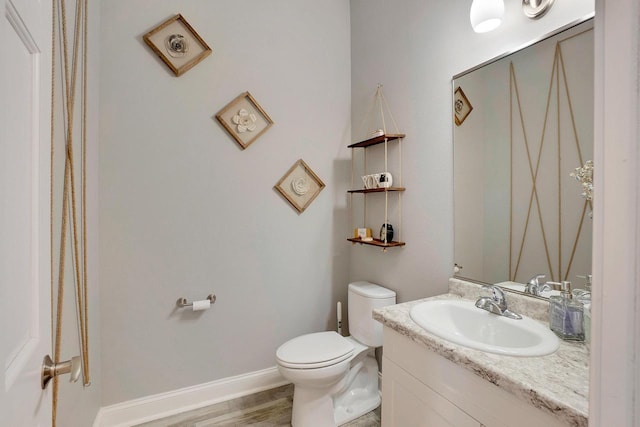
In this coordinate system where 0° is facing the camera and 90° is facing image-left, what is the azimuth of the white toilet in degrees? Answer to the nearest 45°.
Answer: approximately 45°

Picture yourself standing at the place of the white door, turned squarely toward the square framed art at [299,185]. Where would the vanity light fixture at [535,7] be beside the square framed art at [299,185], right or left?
right

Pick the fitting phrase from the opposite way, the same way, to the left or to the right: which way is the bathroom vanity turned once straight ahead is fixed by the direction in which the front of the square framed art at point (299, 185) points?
to the right

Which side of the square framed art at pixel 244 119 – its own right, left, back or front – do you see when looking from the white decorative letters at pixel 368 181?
left

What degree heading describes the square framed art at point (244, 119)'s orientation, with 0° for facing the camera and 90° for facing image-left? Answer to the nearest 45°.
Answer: approximately 0°

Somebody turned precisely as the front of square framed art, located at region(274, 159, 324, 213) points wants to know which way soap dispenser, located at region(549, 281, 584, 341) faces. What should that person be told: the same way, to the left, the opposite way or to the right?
to the right

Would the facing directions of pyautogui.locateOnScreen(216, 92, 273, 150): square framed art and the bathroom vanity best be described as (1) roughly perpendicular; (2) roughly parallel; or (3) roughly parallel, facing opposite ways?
roughly perpendicular

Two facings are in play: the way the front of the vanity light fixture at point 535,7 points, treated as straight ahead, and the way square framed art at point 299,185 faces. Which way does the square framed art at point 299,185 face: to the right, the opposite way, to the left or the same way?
to the left

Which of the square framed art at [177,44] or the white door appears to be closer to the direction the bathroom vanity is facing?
the white door
